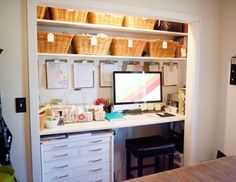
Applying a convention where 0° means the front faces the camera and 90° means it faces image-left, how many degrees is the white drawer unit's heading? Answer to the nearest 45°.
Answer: approximately 315°

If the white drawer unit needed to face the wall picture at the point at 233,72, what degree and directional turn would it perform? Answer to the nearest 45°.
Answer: approximately 45° to its left

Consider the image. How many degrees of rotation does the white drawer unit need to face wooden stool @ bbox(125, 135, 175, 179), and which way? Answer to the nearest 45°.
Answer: approximately 45° to its left

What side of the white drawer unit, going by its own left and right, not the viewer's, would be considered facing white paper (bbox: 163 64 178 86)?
left

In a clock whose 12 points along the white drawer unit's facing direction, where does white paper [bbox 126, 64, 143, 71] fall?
The white paper is roughly at 9 o'clock from the white drawer unit.
